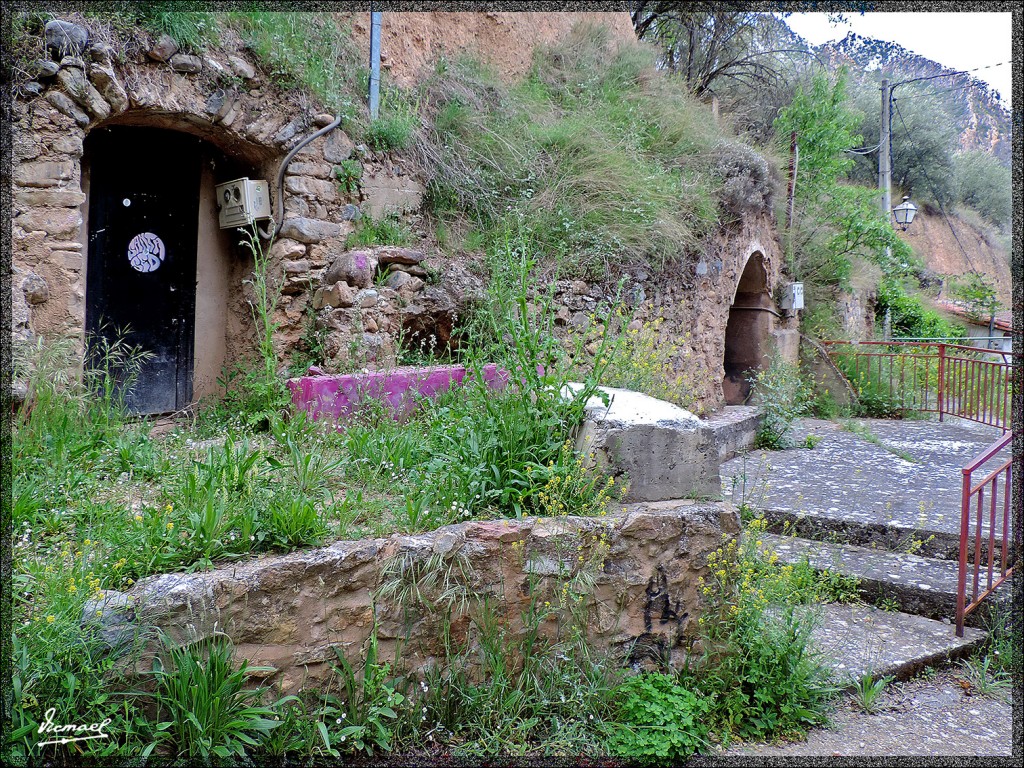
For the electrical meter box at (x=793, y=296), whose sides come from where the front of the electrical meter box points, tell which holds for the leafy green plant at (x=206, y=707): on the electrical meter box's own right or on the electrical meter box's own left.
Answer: on the electrical meter box's own right

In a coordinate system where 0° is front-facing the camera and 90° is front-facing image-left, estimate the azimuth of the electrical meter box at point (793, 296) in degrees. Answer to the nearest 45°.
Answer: approximately 315°

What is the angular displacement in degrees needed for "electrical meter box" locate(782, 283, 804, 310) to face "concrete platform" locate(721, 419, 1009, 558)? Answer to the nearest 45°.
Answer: approximately 45° to its right

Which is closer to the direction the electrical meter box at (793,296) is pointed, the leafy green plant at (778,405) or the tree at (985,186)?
the leafy green plant

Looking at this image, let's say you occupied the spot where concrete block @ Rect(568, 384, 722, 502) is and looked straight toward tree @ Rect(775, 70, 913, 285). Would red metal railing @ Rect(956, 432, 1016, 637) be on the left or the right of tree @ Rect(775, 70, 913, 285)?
right

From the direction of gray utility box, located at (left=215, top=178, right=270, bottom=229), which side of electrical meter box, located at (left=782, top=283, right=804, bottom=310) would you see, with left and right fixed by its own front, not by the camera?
right

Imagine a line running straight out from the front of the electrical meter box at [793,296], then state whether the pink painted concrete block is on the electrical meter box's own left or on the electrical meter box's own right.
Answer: on the electrical meter box's own right

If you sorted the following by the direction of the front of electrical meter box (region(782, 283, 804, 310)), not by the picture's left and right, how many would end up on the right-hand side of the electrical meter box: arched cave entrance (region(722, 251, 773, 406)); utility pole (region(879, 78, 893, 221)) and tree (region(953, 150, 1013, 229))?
1

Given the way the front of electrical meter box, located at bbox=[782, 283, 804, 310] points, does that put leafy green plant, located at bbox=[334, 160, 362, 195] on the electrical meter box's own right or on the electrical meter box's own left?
on the electrical meter box's own right

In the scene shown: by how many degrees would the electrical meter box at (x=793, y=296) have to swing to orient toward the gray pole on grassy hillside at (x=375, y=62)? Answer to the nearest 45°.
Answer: approximately 90° to its right
